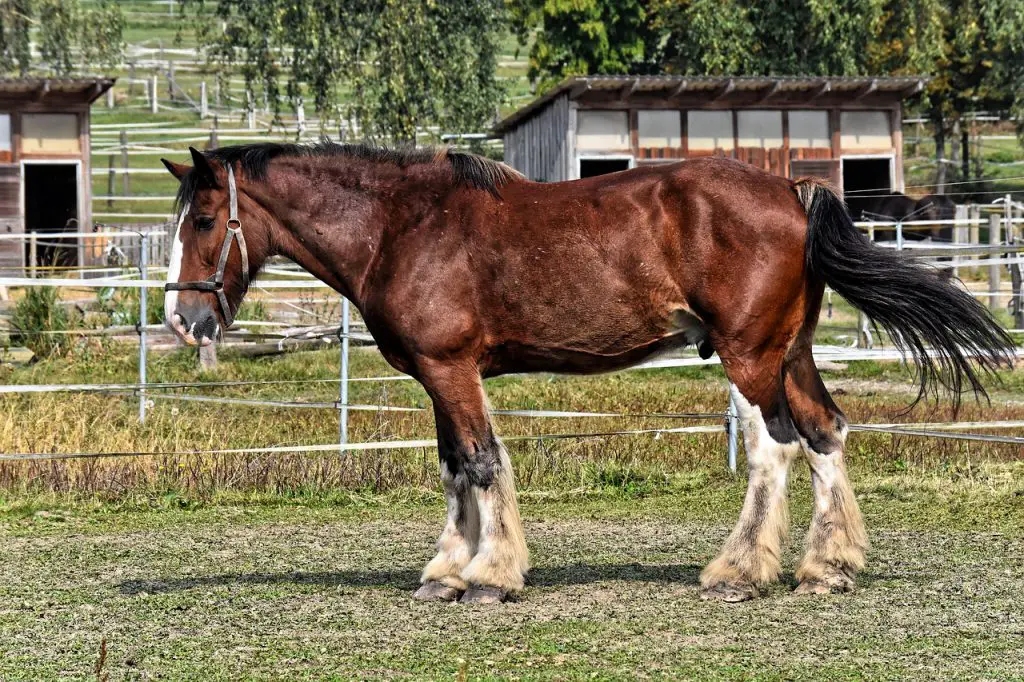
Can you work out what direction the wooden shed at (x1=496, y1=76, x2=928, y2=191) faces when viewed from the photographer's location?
facing the viewer

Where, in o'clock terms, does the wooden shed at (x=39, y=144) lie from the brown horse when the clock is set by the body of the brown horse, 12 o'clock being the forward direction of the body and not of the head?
The wooden shed is roughly at 2 o'clock from the brown horse.

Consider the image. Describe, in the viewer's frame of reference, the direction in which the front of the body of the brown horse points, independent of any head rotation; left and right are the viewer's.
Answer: facing to the left of the viewer

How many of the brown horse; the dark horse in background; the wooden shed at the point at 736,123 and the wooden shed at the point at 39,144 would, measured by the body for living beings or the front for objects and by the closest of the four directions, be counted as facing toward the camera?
2

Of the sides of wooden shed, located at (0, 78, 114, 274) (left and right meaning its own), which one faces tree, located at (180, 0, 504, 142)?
left

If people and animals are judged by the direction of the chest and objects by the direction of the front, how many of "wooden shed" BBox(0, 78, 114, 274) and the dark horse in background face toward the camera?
1

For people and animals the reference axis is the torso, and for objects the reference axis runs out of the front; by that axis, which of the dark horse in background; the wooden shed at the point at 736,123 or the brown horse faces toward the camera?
the wooden shed

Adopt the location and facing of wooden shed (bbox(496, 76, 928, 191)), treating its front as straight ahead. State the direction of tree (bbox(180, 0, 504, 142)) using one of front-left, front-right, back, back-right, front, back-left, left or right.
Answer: right

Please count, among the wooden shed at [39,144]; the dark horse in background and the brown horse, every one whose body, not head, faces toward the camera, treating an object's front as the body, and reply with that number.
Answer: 1

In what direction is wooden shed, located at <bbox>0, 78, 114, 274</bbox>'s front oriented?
toward the camera

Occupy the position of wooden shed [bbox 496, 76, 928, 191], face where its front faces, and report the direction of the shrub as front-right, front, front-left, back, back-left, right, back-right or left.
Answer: front-right

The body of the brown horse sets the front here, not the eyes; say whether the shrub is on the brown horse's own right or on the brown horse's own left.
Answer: on the brown horse's own right
